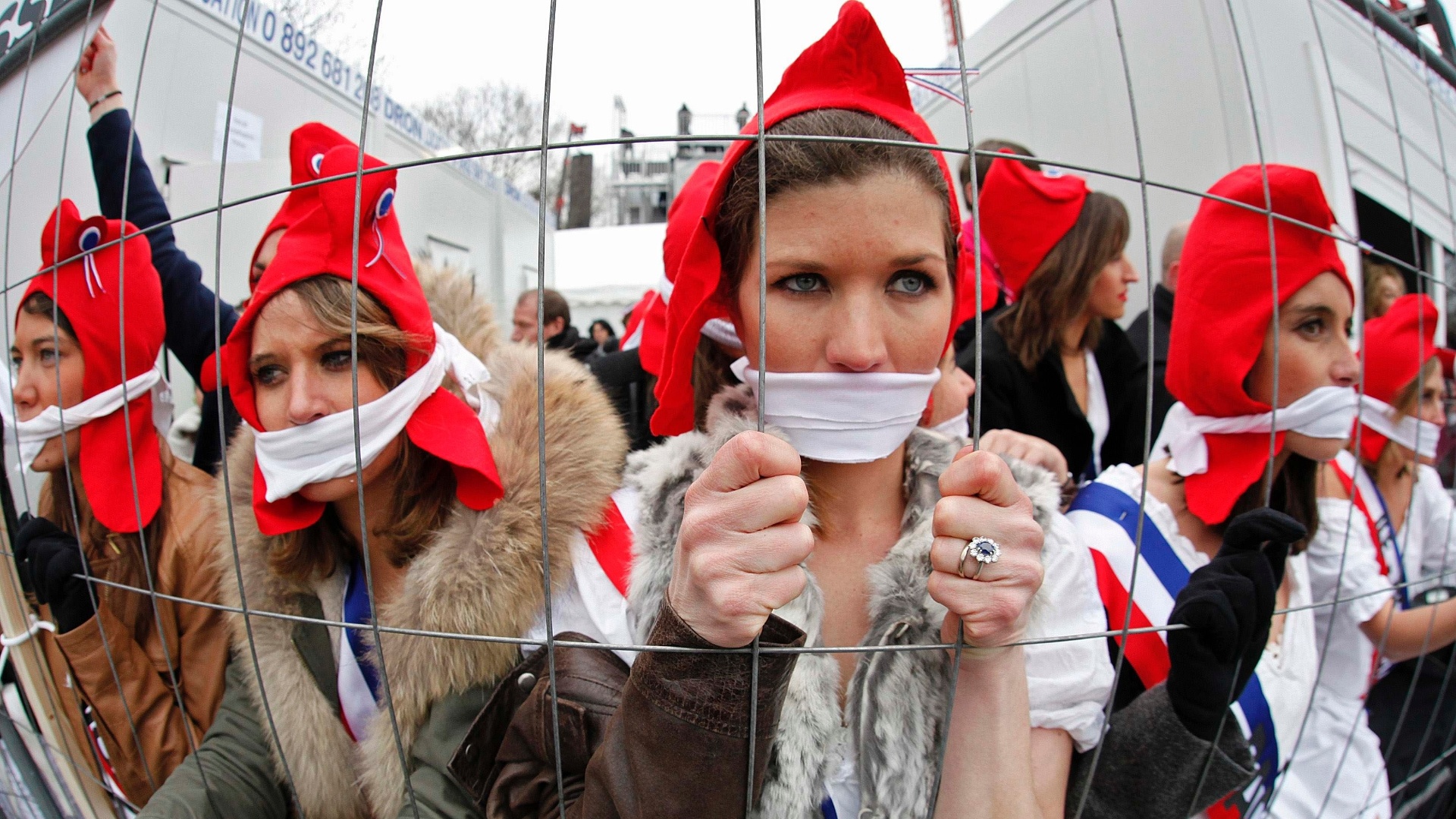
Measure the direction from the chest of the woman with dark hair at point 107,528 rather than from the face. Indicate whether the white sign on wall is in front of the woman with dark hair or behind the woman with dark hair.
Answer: behind

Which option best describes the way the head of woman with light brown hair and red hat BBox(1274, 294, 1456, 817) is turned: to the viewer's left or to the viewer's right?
to the viewer's right

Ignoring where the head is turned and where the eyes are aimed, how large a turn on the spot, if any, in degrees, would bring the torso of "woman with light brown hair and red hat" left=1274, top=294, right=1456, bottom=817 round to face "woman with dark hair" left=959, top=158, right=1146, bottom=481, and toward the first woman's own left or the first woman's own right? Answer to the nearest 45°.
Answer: approximately 135° to the first woman's own right

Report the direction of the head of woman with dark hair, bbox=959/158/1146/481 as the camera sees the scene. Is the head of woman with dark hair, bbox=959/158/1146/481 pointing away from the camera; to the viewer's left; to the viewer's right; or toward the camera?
to the viewer's right

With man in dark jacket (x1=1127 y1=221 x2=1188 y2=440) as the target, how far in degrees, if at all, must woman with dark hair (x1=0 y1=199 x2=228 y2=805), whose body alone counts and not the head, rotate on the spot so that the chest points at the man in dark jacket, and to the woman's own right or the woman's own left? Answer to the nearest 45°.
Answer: approximately 135° to the woman's own left

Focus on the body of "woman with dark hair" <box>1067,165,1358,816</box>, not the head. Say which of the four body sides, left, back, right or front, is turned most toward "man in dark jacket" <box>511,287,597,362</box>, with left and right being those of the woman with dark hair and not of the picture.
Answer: back
